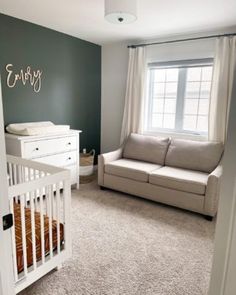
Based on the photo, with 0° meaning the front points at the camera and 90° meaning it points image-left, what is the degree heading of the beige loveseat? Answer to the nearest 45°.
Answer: approximately 45°

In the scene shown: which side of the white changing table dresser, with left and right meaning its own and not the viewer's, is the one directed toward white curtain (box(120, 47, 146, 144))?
left

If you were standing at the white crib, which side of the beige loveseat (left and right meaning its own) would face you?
front

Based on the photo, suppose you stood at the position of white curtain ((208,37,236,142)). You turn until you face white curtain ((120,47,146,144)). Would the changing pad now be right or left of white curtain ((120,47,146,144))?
left

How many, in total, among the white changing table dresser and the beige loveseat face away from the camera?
0

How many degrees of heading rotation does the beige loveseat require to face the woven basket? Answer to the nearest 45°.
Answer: approximately 45° to its right

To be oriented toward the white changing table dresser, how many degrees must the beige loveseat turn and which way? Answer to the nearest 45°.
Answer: approximately 45° to its right

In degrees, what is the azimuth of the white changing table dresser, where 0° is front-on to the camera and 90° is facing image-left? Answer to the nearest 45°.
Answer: approximately 315°

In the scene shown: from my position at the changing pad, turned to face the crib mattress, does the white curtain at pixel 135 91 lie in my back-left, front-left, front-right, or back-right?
back-left

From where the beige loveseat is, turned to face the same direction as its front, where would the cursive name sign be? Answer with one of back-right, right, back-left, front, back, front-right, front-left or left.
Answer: front-right
